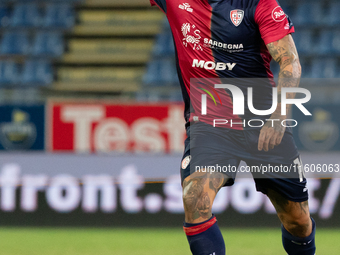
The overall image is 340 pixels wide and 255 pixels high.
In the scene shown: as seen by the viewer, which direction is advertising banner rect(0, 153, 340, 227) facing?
toward the camera

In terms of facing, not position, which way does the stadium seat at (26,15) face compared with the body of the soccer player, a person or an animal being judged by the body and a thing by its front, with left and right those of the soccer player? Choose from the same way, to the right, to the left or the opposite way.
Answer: the same way

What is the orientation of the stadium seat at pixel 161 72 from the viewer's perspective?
toward the camera

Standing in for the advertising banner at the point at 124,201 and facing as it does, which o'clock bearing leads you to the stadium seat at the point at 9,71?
The stadium seat is roughly at 5 o'clock from the advertising banner.

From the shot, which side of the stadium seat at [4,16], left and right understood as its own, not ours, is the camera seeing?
front

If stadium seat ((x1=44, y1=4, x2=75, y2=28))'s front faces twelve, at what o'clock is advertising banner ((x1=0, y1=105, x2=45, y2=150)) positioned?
The advertising banner is roughly at 12 o'clock from the stadium seat.

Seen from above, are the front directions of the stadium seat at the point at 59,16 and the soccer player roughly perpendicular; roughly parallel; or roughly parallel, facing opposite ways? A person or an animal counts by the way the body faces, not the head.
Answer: roughly parallel

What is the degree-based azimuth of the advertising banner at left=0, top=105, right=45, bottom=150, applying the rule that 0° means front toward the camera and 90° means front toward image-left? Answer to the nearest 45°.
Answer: approximately 0°

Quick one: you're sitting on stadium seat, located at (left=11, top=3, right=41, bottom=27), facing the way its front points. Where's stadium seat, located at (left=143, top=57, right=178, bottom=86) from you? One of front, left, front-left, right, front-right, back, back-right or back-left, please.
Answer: front-left

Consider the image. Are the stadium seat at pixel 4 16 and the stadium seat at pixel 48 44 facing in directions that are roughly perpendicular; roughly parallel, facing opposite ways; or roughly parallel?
roughly parallel

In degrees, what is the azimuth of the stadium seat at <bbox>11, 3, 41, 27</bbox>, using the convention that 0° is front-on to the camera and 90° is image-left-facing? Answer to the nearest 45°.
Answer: approximately 0°

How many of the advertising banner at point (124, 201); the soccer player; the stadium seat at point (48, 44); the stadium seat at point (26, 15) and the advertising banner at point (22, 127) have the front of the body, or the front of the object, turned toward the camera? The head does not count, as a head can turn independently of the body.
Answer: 5

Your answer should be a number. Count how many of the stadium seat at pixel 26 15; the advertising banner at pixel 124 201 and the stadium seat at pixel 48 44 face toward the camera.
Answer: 3

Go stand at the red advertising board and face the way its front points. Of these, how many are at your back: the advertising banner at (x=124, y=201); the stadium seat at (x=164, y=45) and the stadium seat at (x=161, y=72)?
2

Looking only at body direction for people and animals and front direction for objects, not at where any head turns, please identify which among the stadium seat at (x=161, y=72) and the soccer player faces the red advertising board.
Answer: the stadium seat

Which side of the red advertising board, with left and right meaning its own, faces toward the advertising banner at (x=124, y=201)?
front

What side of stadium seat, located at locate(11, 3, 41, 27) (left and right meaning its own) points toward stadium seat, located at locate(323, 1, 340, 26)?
left
